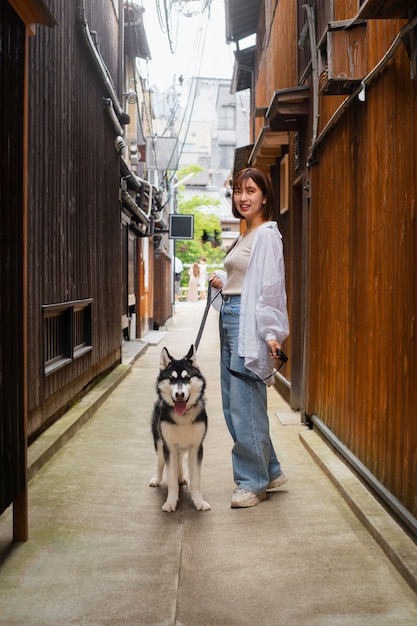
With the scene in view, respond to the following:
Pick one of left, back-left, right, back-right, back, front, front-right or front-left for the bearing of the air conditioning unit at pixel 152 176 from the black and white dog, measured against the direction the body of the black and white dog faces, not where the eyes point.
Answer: back

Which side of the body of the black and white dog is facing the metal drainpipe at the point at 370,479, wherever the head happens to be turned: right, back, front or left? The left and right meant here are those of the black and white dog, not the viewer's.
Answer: left

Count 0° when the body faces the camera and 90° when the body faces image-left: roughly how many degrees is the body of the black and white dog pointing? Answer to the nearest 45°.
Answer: approximately 0°
